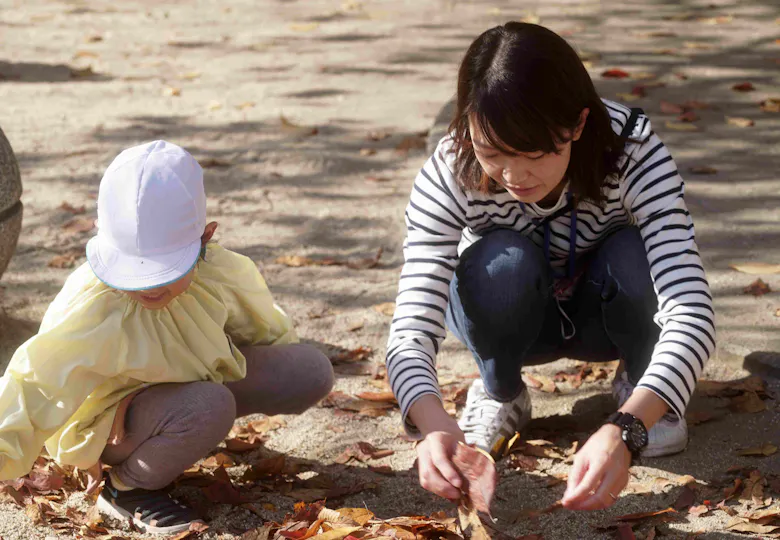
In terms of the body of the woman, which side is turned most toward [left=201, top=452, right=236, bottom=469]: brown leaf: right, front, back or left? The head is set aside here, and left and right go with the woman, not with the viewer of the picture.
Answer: right

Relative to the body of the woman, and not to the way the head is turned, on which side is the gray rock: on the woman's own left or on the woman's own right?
on the woman's own right

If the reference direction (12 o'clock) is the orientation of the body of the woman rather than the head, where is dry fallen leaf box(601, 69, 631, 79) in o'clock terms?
The dry fallen leaf is roughly at 6 o'clock from the woman.

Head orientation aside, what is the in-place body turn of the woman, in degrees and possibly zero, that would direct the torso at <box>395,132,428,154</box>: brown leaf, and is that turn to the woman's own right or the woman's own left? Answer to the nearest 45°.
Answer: approximately 180°

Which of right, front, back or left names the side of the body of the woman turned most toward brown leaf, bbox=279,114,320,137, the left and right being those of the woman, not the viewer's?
back

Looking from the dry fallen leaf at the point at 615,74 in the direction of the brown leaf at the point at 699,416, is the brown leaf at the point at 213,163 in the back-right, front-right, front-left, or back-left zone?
front-right

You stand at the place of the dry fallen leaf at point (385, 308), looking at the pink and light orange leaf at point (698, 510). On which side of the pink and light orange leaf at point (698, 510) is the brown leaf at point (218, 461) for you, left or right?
right

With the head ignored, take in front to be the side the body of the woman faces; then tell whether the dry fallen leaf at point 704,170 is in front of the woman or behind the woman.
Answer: behind

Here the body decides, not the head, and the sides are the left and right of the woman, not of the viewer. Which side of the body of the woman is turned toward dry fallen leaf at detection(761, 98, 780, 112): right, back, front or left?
back

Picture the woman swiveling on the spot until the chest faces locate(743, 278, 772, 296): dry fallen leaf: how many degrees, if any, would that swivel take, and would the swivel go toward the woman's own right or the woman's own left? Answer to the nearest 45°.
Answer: approximately 135° to the woman's own left

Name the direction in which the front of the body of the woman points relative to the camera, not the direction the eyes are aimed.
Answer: toward the camera

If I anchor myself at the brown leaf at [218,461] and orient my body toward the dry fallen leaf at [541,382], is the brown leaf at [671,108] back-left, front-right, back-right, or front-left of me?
front-left

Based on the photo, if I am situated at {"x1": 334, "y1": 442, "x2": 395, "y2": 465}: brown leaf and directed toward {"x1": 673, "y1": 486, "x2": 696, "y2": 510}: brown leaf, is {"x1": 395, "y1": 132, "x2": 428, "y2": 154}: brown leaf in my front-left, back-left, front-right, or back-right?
back-left
